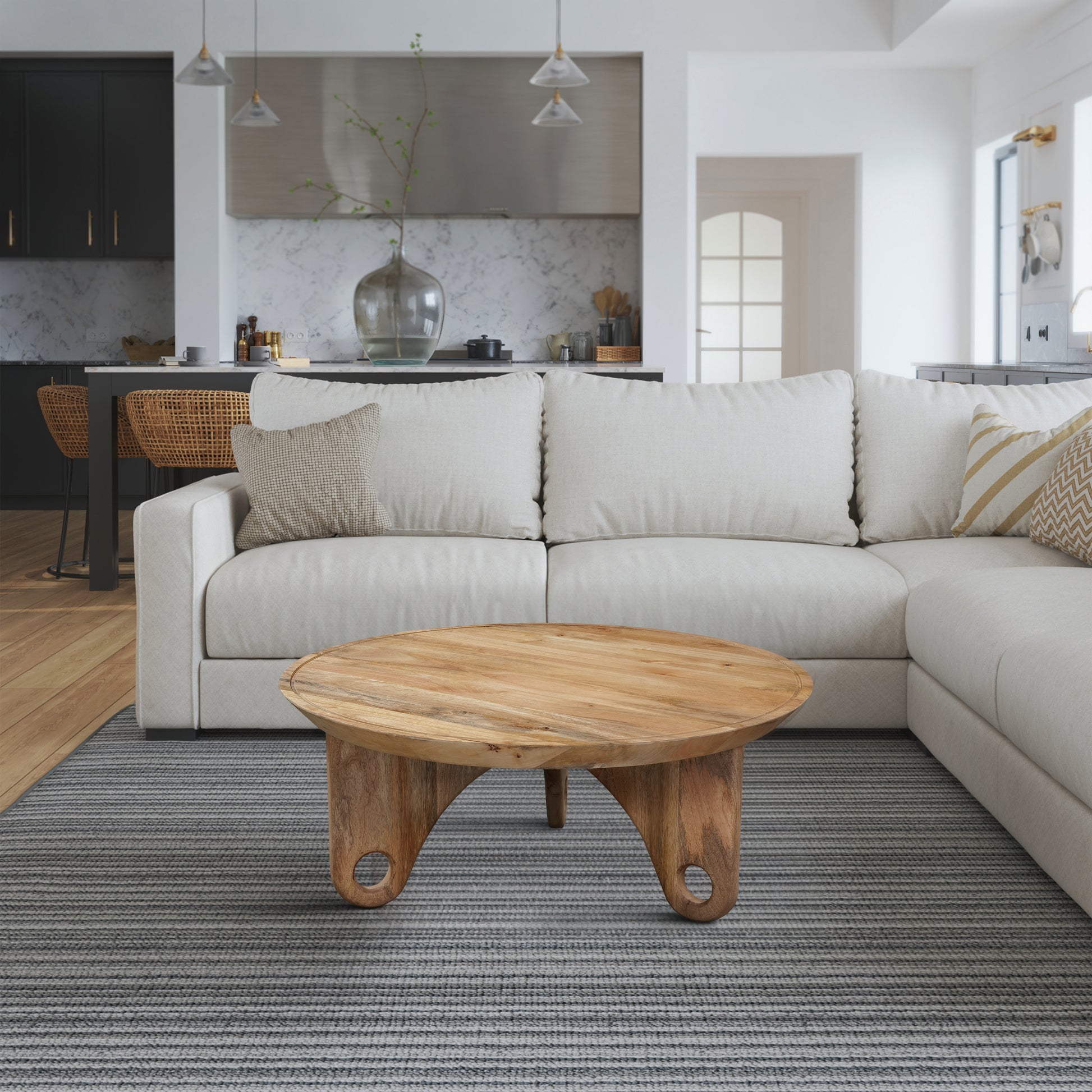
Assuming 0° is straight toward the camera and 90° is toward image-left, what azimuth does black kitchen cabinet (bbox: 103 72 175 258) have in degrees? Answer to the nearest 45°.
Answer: approximately 0°

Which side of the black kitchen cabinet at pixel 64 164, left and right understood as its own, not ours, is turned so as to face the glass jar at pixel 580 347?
left

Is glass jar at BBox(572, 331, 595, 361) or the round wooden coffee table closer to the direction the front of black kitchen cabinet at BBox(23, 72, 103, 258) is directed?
the round wooden coffee table

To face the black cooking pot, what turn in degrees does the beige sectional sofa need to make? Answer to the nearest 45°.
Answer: approximately 180°

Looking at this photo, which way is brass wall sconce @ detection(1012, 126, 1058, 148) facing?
to the viewer's left

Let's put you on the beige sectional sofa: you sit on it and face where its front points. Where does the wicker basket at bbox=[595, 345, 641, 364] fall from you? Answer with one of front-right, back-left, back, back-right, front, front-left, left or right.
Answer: back

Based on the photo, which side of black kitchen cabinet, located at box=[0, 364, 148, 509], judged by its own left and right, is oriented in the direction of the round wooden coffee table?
front
